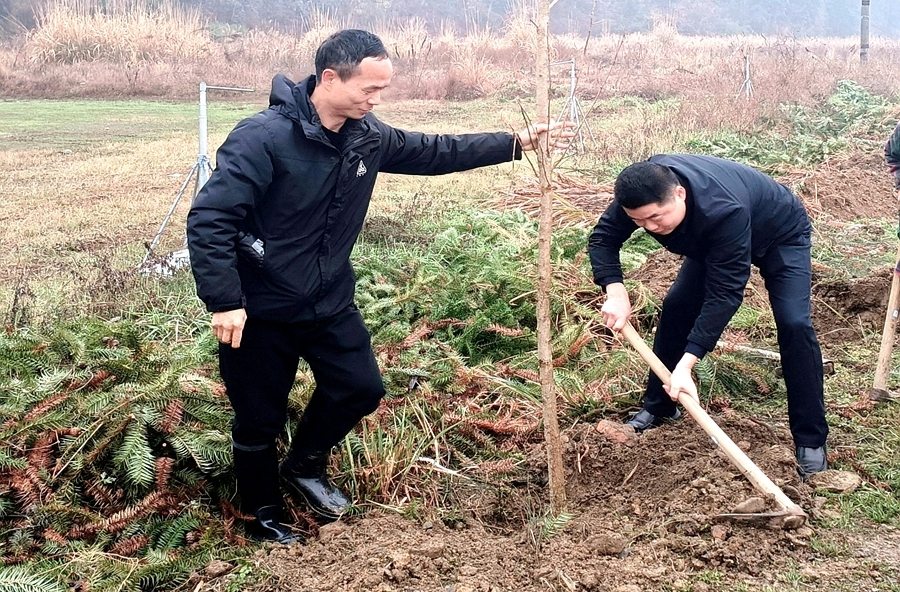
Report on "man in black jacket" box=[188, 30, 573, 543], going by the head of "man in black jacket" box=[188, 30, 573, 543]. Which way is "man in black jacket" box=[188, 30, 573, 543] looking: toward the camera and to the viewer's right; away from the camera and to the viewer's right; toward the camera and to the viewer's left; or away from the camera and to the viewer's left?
toward the camera and to the viewer's right

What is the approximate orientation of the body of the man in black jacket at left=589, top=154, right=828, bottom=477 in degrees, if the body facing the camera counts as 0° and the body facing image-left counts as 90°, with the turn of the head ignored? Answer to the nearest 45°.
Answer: approximately 45°

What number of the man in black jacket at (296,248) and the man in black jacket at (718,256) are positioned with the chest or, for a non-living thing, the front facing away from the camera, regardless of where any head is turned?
0

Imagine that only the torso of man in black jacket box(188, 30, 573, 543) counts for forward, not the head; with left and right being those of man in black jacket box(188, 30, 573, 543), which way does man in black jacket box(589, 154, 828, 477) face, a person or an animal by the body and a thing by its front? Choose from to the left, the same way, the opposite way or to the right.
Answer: to the right

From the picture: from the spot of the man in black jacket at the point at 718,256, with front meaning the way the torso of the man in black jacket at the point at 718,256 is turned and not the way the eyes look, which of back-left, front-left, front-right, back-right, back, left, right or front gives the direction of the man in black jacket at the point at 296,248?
front

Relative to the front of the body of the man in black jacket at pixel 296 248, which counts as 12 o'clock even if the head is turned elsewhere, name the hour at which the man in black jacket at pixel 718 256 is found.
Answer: the man in black jacket at pixel 718 256 is roughly at 10 o'clock from the man in black jacket at pixel 296 248.

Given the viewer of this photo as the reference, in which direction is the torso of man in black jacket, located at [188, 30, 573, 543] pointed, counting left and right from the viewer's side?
facing the viewer and to the right of the viewer
